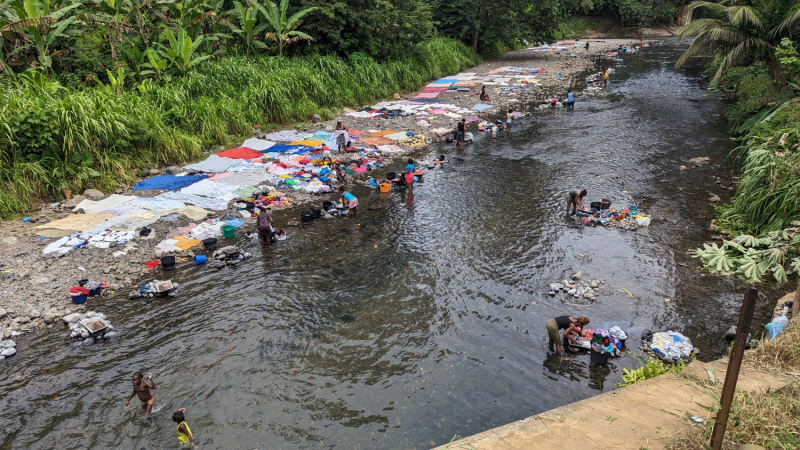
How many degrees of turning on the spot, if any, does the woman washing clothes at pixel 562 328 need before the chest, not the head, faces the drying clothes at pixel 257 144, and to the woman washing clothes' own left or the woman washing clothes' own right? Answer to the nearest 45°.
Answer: approximately 135° to the woman washing clothes' own left

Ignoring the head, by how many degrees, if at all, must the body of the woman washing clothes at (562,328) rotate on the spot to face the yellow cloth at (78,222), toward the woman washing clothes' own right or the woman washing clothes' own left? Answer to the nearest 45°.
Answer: approximately 180°

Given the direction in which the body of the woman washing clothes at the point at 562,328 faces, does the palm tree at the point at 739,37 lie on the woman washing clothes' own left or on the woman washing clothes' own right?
on the woman washing clothes' own left

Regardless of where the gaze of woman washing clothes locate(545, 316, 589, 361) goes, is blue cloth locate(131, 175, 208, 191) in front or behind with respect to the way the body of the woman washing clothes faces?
behind

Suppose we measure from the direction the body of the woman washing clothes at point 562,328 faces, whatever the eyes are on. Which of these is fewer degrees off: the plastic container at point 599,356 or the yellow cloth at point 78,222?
the plastic container

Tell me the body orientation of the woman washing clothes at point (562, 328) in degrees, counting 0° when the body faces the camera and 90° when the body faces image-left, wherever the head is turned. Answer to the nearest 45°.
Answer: approximately 270°

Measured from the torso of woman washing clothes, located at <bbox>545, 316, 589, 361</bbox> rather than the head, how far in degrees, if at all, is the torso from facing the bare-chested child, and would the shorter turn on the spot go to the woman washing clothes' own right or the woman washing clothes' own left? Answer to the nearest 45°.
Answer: approximately 135° to the woman washing clothes' own right

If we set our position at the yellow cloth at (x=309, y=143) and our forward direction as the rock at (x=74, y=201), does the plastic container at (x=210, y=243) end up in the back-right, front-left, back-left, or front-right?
front-left

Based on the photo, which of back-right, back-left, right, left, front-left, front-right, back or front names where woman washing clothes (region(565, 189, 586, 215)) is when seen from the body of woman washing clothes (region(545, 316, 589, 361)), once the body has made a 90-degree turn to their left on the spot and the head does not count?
front

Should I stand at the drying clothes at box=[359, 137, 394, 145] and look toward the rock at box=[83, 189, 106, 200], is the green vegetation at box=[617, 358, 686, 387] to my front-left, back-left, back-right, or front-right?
front-left

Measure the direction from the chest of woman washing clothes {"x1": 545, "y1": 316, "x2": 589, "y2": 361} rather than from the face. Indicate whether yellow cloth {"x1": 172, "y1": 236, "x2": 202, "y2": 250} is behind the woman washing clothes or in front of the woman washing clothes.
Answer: behind
